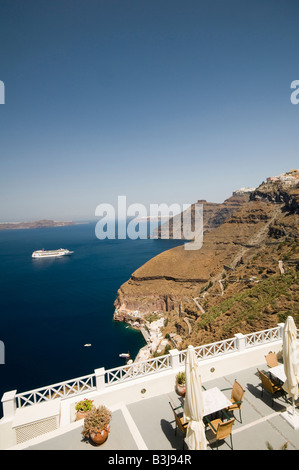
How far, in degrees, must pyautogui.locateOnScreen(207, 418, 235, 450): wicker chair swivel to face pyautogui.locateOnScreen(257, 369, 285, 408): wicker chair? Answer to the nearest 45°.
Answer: approximately 90° to its right

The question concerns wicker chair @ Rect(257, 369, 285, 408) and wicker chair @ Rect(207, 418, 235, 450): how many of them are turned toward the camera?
0

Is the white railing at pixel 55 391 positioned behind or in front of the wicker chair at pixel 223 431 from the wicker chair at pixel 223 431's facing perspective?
in front

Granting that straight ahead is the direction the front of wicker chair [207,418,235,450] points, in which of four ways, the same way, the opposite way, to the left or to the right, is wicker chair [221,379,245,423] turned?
to the left

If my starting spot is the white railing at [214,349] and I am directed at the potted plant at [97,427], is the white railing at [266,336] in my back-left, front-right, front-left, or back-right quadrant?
back-left

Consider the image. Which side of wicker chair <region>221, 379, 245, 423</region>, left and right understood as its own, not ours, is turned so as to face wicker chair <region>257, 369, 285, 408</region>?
back

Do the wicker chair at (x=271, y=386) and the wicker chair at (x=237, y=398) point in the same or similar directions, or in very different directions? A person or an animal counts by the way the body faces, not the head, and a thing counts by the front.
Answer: very different directions

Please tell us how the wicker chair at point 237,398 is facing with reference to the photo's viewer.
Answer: facing the viewer and to the left of the viewer

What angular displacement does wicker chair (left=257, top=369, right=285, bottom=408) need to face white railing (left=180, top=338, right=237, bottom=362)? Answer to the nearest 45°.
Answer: approximately 90° to its left

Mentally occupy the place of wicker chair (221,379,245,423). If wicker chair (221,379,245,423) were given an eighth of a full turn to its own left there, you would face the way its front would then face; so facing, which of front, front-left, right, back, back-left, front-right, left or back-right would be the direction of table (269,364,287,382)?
back-left

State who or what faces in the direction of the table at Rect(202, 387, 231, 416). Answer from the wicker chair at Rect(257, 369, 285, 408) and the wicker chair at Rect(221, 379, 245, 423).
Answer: the wicker chair at Rect(221, 379, 245, 423)

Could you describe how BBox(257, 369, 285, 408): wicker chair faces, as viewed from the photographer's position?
facing away from the viewer and to the right of the viewer
